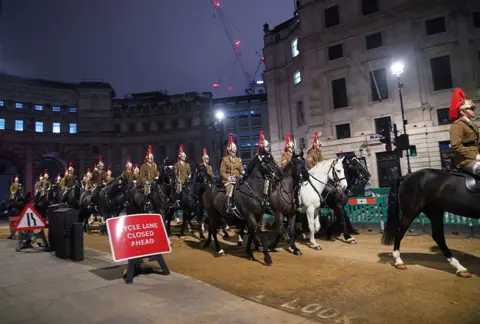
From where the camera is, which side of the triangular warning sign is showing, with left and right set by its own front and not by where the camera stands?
front

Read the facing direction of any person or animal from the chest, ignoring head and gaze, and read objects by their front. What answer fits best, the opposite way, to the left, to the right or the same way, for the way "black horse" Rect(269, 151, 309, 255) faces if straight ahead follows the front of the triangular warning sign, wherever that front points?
the same way

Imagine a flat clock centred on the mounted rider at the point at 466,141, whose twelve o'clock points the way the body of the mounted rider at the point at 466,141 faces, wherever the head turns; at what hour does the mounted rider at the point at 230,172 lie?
the mounted rider at the point at 230,172 is roughly at 6 o'clock from the mounted rider at the point at 466,141.

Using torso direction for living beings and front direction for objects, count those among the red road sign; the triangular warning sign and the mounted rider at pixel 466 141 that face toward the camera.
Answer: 2

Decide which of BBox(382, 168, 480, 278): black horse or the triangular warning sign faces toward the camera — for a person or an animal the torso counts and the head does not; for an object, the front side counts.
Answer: the triangular warning sign

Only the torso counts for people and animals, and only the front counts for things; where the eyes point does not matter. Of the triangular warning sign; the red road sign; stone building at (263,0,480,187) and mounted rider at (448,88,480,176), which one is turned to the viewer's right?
the mounted rider

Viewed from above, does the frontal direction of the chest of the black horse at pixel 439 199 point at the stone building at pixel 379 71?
no

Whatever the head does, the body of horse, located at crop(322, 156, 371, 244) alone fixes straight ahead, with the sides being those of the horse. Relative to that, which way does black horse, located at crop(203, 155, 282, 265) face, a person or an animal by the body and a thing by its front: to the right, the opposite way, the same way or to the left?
the same way

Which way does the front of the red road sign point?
toward the camera

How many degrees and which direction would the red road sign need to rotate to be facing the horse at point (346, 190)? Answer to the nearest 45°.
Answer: approximately 90° to its left
